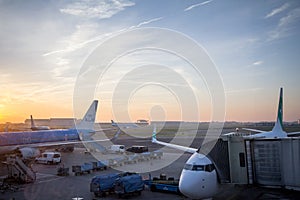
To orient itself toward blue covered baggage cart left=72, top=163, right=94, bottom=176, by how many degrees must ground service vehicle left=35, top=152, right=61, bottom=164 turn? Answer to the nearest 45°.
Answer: approximately 90° to its left

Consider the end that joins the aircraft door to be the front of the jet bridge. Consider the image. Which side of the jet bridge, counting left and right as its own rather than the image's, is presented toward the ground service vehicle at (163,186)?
front

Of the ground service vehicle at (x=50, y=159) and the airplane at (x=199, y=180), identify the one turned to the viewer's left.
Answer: the ground service vehicle

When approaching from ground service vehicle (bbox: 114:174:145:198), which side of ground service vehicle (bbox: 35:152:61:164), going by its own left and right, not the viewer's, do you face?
left

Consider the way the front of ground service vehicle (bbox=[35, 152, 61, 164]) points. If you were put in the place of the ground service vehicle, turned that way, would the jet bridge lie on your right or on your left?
on your left

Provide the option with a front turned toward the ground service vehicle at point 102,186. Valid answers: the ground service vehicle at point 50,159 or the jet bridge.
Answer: the jet bridge

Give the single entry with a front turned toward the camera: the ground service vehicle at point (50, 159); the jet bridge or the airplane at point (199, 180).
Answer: the airplane

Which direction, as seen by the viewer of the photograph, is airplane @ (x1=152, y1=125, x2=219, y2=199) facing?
facing the viewer

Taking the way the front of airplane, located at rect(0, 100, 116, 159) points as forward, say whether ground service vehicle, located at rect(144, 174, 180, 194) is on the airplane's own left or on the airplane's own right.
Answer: on the airplane's own left

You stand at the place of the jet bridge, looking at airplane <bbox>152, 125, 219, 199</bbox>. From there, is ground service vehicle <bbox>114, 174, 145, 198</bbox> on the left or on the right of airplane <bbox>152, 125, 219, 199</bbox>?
left

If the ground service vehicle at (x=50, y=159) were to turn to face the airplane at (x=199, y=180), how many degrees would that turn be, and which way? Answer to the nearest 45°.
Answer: approximately 90° to its left

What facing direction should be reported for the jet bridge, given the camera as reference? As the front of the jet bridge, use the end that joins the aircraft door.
facing to the left of the viewer

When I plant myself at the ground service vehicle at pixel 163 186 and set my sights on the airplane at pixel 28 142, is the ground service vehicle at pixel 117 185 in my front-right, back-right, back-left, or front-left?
front-left

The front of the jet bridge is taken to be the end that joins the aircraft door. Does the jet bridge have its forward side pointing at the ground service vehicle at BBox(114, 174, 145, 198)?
yes

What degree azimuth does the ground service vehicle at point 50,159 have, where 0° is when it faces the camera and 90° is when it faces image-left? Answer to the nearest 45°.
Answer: approximately 90°
